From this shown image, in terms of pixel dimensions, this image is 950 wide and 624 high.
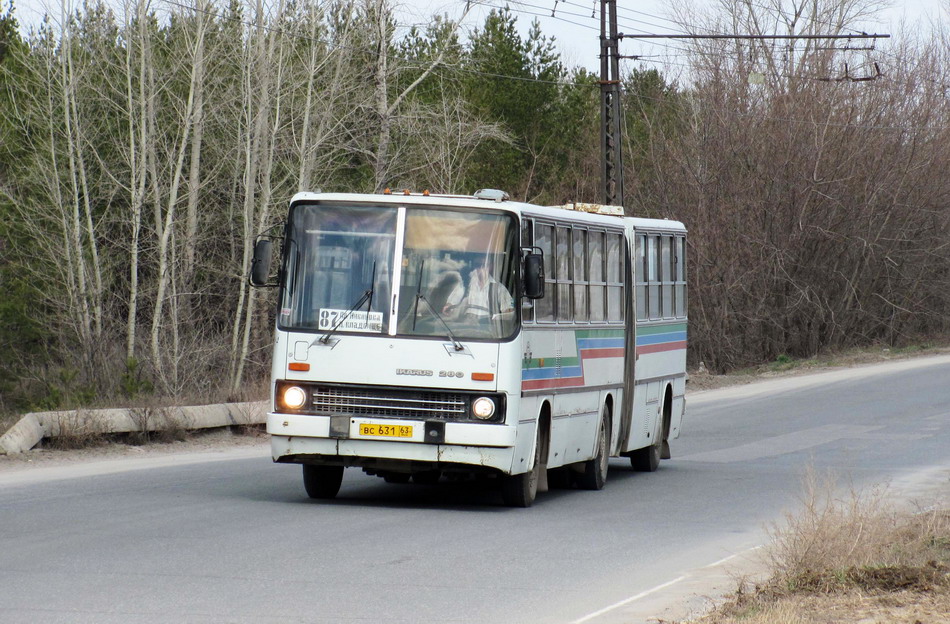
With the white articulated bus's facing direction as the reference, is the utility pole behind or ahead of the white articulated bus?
behind

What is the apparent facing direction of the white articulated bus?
toward the camera

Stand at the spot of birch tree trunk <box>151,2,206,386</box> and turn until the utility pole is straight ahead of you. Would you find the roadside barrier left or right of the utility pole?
right

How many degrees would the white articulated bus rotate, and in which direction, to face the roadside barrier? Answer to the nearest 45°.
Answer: approximately 135° to its right
